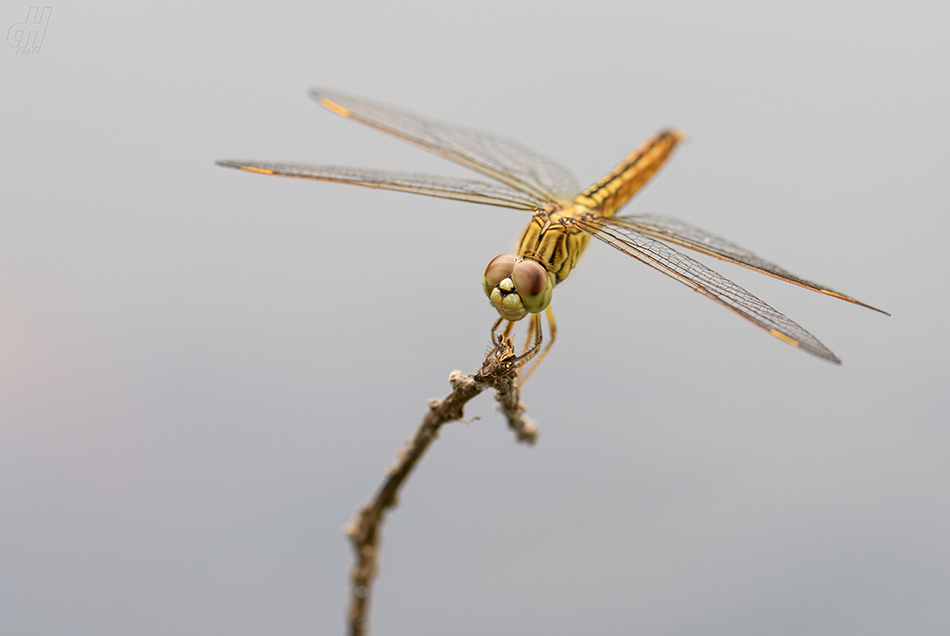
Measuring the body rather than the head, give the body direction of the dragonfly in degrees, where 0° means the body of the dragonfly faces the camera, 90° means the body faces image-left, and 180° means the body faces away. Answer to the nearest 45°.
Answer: approximately 45°
